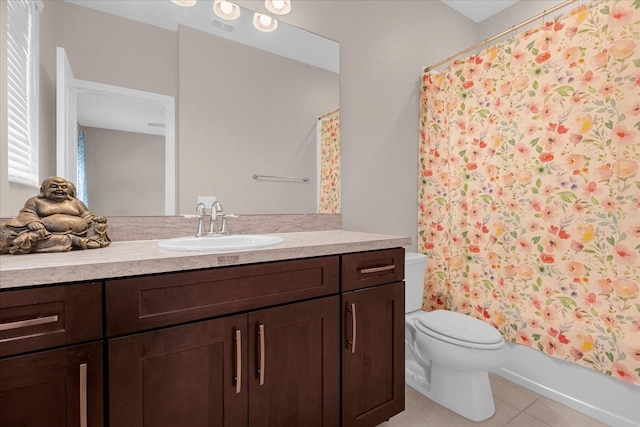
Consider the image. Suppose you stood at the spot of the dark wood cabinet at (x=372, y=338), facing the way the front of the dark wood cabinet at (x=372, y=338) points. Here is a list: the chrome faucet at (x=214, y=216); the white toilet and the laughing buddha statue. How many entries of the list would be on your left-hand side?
1

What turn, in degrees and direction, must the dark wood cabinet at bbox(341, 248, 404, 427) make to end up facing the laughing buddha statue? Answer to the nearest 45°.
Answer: approximately 90° to its right

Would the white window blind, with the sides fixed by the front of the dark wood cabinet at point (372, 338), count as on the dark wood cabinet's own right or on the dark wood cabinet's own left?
on the dark wood cabinet's own right

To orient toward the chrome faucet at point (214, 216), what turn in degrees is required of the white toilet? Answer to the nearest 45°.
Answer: approximately 90° to its right

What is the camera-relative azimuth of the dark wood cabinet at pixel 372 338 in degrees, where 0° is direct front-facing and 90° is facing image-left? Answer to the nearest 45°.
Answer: approximately 315°

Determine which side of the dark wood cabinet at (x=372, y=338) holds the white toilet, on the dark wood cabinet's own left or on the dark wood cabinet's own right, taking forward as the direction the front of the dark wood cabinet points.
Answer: on the dark wood cabinet's own left

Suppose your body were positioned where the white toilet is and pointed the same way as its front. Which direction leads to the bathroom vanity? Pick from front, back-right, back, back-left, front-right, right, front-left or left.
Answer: right

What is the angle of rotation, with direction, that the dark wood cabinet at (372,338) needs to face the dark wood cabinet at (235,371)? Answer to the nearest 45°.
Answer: approximately 90° to its right
